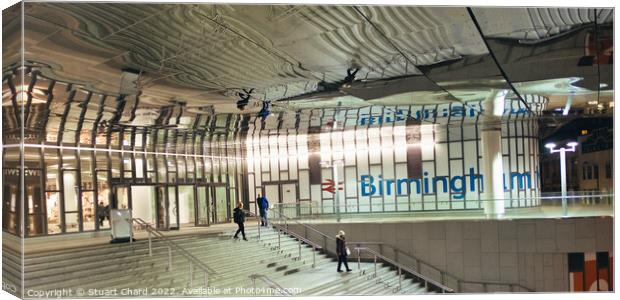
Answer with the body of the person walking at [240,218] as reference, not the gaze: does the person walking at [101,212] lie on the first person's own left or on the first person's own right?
on the first person's own right

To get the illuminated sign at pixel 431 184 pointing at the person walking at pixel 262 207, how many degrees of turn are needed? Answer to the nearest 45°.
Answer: approximately 90° to its right

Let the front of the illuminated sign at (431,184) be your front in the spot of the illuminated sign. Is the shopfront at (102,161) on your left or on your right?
on your right

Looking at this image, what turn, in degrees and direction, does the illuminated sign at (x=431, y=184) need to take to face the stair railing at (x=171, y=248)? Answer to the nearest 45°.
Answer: approximately 90° to its right

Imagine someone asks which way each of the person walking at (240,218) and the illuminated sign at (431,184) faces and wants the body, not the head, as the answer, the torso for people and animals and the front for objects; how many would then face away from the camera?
0

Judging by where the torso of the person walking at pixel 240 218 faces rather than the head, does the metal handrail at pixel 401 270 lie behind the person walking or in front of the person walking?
in front

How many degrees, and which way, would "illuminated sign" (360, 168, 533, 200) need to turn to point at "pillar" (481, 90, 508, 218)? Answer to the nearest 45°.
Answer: approximately 90° to its left

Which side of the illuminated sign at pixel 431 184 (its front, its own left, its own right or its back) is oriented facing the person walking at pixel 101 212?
right
